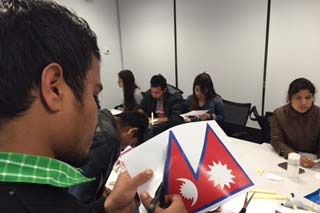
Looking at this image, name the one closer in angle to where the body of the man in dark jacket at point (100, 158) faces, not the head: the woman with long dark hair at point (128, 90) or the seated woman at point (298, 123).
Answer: the seated woman

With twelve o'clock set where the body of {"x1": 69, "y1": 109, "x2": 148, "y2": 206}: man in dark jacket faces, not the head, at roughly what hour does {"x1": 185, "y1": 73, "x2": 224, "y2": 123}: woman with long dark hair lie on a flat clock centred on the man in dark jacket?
The woman with long dark hair is roughly at 10 o'clock from the man in dark jacket.

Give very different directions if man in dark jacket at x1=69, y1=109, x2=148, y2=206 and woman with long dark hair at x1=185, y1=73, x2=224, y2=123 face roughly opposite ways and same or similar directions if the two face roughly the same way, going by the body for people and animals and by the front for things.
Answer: very different directions

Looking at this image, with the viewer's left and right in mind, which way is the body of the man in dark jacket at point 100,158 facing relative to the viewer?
facing to the right of the viewer

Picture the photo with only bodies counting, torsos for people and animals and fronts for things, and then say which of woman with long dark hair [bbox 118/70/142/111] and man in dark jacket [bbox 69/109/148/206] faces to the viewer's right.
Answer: the man in dark jacket

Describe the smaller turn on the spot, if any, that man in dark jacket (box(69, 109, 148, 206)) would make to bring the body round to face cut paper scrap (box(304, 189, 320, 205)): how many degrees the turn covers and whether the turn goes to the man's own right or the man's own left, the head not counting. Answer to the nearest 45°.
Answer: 0° — they already face it
